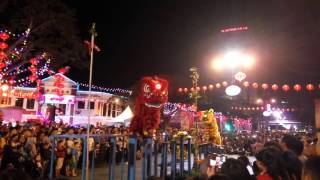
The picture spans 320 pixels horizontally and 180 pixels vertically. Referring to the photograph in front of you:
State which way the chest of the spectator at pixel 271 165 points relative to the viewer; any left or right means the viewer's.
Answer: facing away from the viewer and to the left of the viewer

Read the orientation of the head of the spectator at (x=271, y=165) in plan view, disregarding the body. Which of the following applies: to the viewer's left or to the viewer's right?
to the viewer's left

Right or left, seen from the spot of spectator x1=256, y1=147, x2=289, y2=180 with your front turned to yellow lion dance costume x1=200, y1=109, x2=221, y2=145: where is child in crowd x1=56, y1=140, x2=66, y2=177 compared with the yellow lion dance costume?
left

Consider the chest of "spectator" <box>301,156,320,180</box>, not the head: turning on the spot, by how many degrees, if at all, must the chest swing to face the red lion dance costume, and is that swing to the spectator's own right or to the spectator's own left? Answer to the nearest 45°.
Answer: approximately 45° to the spectator's own left

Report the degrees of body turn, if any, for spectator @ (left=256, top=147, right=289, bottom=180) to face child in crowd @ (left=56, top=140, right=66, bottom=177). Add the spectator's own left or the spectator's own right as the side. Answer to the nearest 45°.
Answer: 0° — they already face them

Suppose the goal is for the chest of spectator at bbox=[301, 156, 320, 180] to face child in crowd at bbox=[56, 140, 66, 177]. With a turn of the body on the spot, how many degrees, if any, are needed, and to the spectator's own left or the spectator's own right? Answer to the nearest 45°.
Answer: approximately 45° to the spectator's own left

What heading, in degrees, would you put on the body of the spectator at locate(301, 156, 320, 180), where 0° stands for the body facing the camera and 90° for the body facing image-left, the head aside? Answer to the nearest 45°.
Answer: approximately 180°

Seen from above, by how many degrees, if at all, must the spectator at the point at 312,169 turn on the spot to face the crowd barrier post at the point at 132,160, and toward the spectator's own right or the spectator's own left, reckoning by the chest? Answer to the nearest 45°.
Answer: approximately 45° to the spectator's own left
